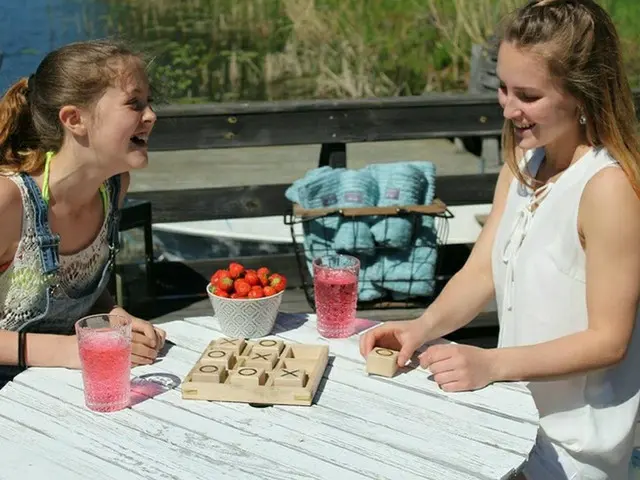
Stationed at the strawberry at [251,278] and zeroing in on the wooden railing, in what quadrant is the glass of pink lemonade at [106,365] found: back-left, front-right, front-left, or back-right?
back-left
